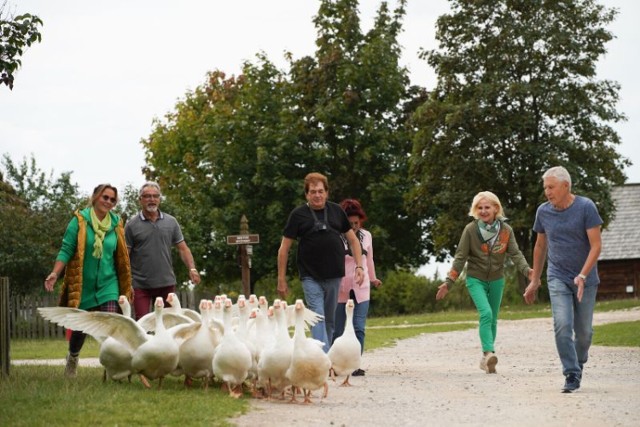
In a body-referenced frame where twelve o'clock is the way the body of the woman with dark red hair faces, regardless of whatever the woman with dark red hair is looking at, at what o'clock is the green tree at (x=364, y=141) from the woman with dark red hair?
The green tree is roughly at 6 o'clock from the woman with dark red hair.

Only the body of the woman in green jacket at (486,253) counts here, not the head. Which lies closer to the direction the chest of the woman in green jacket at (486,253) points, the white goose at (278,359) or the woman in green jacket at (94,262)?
the white goose

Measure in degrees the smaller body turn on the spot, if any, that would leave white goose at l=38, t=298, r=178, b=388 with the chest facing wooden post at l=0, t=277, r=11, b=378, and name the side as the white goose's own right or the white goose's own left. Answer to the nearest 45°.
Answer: approximately 135° to the white goose's own right

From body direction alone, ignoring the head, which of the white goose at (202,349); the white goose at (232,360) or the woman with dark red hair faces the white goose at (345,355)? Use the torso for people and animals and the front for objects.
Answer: the woman with dark red hair

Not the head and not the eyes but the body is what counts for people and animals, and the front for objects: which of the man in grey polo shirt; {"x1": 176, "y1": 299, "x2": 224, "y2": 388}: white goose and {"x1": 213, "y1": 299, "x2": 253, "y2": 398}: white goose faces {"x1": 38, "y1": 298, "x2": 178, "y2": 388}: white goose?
the man in grey polo shirt

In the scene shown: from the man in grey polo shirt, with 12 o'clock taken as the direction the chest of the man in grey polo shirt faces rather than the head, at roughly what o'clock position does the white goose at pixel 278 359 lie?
The white goose is roughly at 11 o'clock from the man in grey polo shirt.

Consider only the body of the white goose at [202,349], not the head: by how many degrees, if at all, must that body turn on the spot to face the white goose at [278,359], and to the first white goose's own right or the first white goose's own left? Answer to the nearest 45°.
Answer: approximately 45° to the first white goose's own left

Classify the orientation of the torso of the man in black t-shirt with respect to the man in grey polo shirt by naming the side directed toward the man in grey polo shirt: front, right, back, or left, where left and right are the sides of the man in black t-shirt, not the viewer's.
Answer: right
